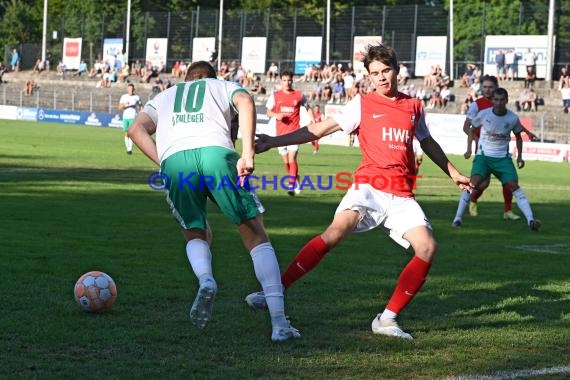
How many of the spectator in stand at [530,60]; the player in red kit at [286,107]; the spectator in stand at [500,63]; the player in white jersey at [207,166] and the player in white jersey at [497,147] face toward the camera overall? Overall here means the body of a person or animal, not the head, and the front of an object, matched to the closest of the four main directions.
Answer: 4

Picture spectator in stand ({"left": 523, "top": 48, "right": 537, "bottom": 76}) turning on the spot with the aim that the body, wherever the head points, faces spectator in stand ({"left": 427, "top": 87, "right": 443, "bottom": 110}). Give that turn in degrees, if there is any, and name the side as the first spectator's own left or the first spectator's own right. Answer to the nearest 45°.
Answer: approximately 90° to the first spectator's own right

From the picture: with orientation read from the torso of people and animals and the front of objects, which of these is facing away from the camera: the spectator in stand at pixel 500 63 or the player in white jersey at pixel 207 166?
the player in white jersey

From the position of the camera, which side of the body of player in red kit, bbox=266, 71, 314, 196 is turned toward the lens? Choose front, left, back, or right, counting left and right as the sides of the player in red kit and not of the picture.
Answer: front

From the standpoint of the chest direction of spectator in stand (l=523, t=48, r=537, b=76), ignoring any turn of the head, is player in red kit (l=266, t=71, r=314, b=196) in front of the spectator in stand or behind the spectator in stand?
in front

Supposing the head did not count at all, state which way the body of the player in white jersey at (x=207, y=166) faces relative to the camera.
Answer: away from the camera

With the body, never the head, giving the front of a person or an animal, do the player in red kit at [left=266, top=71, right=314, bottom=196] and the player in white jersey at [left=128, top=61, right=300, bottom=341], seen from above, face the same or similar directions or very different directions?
very different directions

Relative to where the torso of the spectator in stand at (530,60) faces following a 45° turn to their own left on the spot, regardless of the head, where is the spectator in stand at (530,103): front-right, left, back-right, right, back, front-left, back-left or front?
front-right

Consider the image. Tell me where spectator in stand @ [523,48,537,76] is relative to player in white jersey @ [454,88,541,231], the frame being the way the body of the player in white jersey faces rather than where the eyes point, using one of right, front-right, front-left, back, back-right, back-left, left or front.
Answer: back

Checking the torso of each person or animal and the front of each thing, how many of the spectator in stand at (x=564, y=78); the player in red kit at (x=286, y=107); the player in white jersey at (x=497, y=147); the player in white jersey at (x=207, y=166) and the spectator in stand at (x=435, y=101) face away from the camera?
1

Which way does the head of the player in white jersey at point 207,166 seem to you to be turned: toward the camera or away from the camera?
away from the camera

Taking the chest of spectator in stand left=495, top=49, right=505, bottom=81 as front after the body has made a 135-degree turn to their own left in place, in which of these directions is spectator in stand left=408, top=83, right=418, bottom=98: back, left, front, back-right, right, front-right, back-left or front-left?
back

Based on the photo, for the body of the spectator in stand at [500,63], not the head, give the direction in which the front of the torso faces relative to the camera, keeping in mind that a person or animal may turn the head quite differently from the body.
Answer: toward the camera

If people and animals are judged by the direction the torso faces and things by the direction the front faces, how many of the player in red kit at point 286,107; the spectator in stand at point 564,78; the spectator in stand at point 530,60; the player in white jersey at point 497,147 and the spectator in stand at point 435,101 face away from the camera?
0
